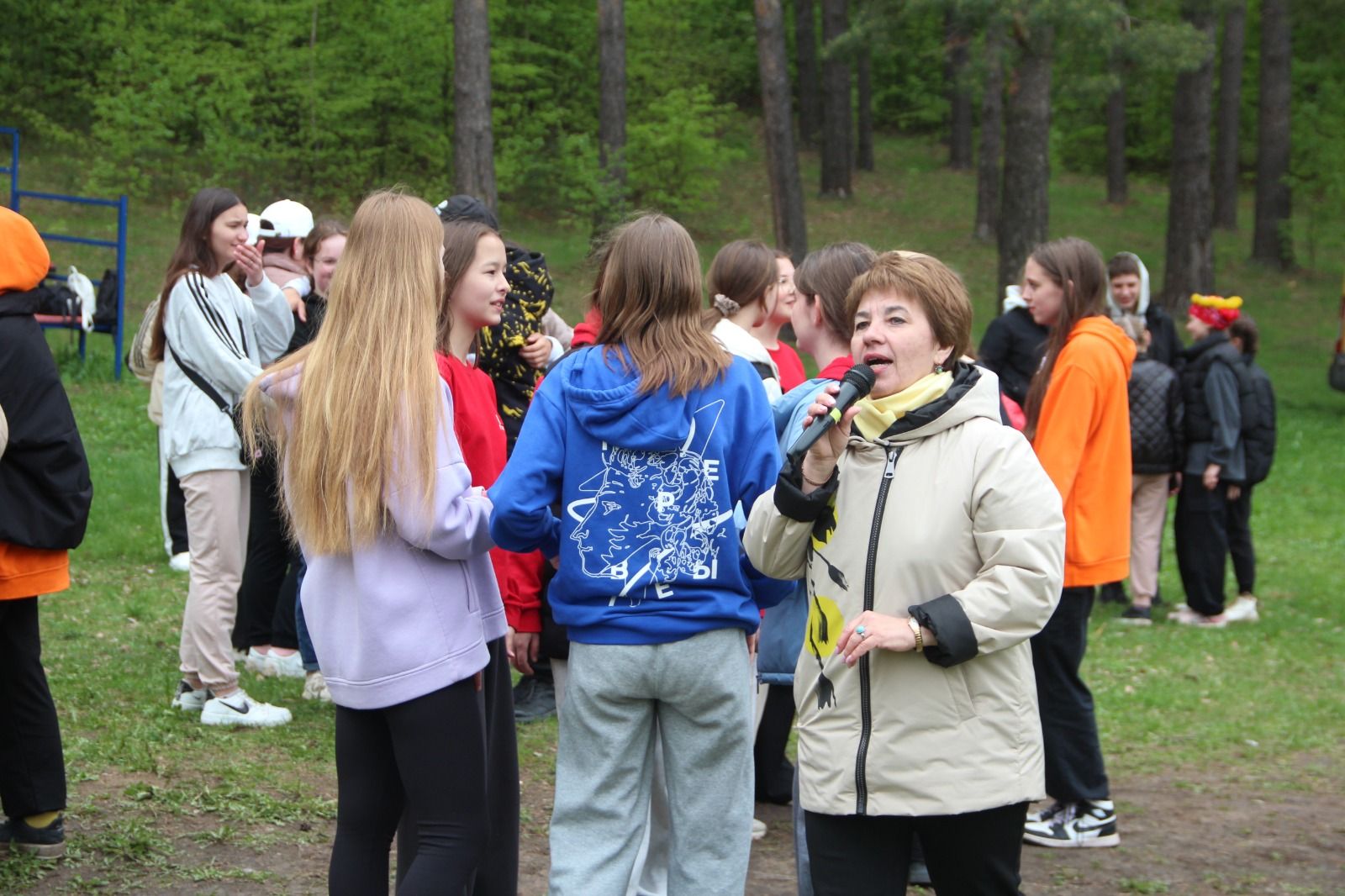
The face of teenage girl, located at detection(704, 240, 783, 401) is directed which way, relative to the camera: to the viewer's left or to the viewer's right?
to the viewer's right

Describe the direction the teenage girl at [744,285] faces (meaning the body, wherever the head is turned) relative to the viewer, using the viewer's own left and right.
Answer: facing away from the viewer and to the right of the viewer

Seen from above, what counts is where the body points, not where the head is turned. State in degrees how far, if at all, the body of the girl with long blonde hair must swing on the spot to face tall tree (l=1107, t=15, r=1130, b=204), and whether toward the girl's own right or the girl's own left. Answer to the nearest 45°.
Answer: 0° — they already face it

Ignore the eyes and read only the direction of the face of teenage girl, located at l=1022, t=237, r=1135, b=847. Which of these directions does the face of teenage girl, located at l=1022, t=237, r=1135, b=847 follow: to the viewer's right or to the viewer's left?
to the viewer's left

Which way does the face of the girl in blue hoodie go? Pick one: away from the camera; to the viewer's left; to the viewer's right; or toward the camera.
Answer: away from the camera

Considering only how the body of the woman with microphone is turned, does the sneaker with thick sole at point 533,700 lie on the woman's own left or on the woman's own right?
on the woman's own right

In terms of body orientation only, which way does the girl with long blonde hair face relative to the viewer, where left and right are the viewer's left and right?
facing away from the viewer and to the right of the viewer

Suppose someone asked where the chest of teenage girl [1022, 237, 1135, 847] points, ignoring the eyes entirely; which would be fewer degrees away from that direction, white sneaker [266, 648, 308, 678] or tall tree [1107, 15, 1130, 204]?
the white sneaker

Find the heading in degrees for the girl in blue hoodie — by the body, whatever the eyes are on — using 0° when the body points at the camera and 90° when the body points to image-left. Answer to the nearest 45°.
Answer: approximately 180°

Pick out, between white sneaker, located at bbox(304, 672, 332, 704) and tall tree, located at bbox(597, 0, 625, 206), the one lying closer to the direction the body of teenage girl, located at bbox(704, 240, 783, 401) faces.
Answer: the tall tree

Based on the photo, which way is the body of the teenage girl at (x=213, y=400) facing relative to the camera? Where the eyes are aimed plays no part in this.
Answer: to the viewer's right

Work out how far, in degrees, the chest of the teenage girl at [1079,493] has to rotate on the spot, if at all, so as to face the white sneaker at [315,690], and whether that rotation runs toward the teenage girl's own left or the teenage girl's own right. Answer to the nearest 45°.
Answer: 0° — they already face it

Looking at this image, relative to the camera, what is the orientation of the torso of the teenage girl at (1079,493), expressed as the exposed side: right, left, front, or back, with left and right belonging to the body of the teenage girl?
left
